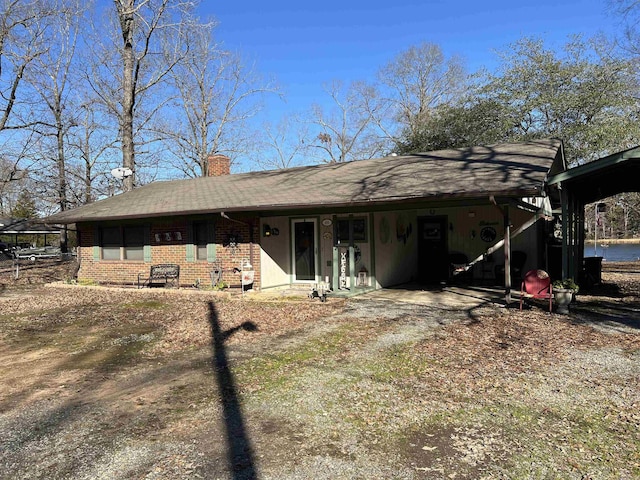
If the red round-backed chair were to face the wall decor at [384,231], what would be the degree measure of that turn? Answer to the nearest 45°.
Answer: approximately 135° to its right

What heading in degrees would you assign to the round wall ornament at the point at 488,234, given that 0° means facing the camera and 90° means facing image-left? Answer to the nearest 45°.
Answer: approximately 0°

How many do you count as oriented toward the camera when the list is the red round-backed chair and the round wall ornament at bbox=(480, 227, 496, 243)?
2

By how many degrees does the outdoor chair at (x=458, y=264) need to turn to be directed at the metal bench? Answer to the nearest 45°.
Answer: approximately 135° to its right

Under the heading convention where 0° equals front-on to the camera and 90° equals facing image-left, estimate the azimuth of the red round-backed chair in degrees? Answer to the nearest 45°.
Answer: approximately 0°

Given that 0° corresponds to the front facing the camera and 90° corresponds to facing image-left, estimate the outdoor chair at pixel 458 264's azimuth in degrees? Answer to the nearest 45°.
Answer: approximately 315°

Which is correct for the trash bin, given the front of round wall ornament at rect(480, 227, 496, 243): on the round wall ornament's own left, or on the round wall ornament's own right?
on the round wall ornament's own left

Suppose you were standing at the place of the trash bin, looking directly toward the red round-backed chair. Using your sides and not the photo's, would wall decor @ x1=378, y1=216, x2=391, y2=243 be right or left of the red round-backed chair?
right
